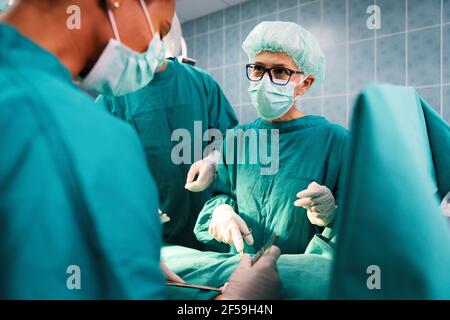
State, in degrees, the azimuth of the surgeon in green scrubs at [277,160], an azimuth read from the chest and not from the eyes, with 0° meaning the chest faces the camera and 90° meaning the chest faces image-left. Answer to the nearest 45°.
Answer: approximately 45°

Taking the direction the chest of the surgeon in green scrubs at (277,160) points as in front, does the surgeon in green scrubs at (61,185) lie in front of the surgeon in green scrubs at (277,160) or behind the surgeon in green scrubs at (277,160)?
in front

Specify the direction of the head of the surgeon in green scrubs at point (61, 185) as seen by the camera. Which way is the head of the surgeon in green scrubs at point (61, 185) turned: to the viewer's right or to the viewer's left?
to the viewer's right
